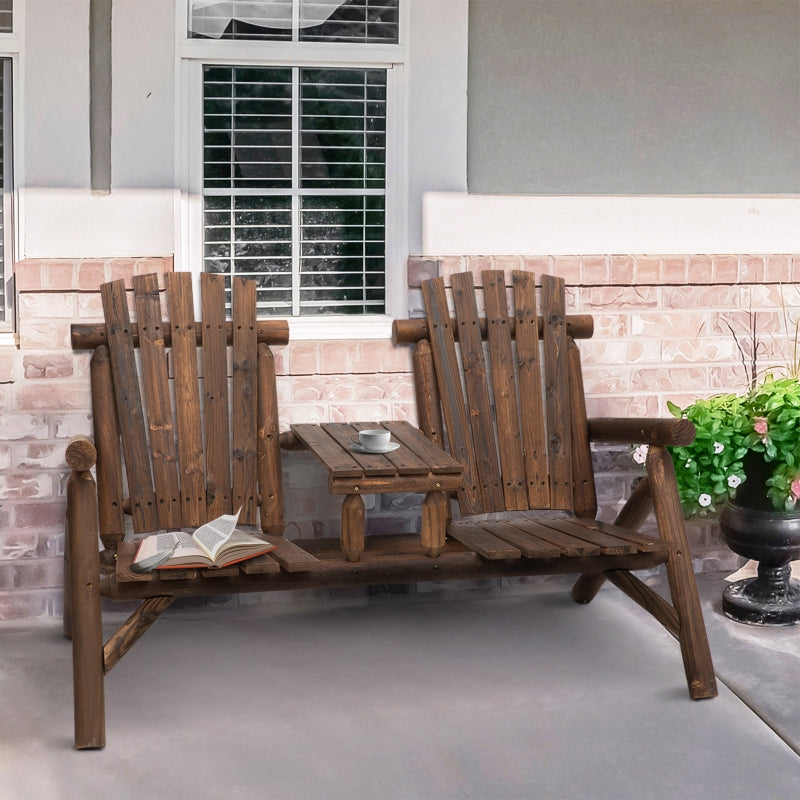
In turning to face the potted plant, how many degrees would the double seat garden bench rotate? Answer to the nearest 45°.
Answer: approximately 45° to its left

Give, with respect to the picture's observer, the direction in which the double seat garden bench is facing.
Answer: facing the viewer and to the right of the viewer

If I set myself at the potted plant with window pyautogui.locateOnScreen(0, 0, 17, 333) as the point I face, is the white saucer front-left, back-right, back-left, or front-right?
front-left
